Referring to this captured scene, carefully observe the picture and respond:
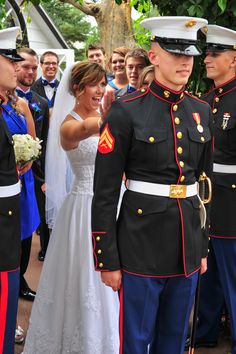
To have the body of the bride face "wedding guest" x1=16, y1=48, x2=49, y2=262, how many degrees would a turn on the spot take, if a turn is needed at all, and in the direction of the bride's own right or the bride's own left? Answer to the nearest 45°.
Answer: approximately 135° to the bride's own left

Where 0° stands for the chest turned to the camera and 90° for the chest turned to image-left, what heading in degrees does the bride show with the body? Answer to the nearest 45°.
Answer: approximately 315°

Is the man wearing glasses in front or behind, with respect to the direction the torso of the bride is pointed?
behind
